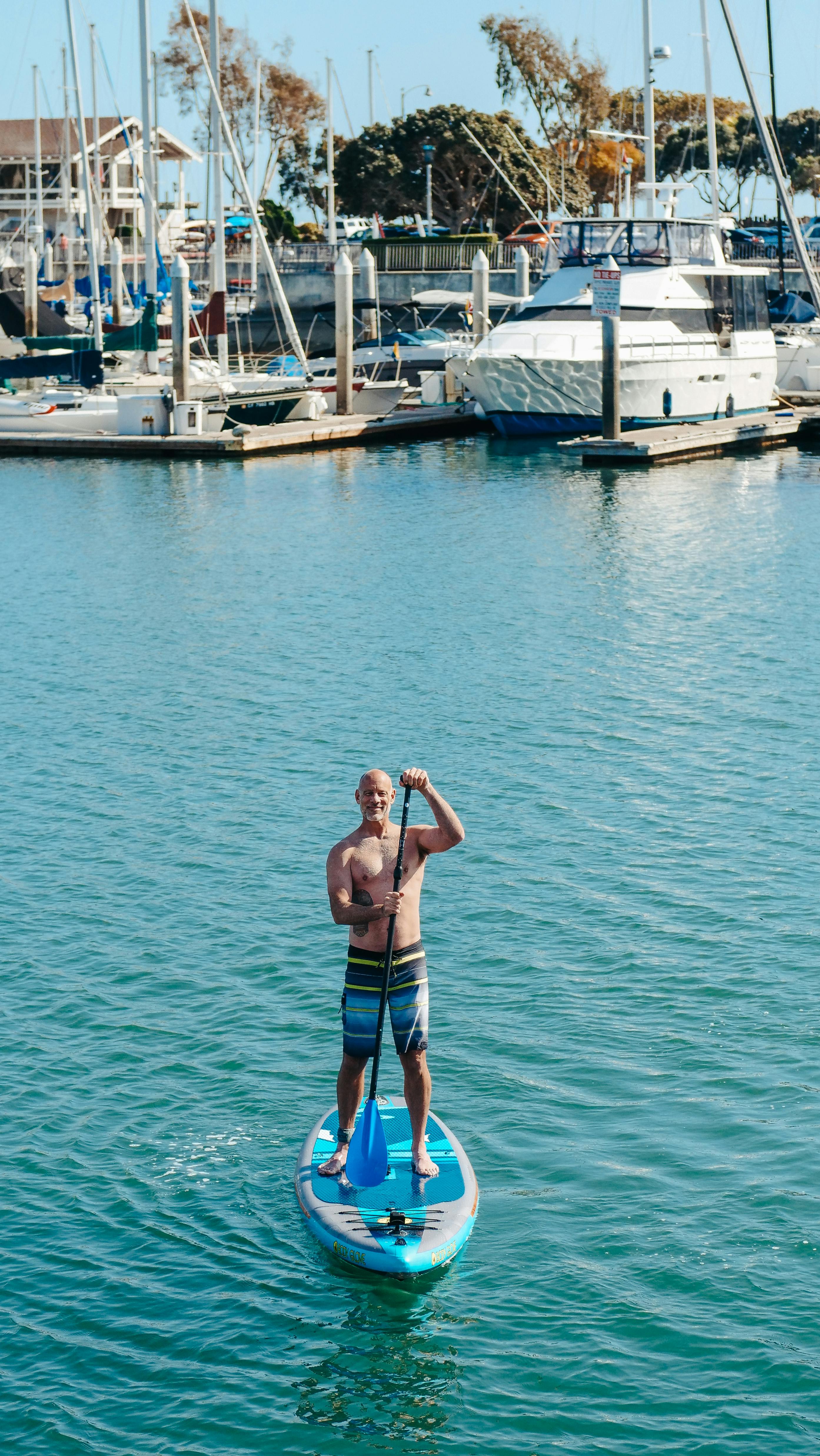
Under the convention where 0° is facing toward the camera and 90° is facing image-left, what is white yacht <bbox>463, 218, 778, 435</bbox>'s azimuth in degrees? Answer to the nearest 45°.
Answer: approximately 45°

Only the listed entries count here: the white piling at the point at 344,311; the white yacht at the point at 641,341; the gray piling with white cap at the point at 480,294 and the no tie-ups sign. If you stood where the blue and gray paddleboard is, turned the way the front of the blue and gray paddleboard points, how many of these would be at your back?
4

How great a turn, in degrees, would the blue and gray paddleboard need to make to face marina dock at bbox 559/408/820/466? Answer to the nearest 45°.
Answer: approximately 180°

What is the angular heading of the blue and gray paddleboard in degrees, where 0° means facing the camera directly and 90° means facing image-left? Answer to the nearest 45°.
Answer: approximately 0°

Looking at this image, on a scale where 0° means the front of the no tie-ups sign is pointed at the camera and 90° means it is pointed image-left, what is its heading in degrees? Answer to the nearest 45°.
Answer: approximately 0°

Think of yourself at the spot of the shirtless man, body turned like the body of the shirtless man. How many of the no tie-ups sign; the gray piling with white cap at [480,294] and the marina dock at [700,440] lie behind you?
3
